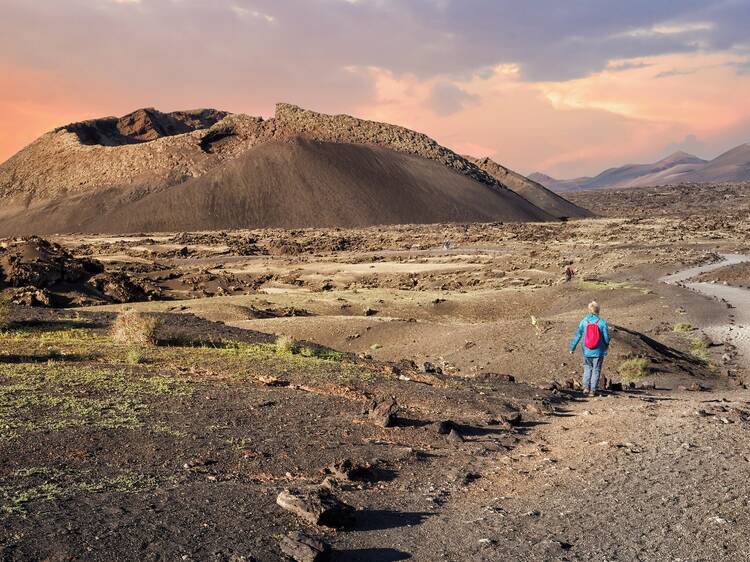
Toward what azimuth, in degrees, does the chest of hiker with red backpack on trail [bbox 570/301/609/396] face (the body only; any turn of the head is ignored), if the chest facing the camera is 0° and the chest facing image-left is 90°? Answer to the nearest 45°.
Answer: approximately 180°

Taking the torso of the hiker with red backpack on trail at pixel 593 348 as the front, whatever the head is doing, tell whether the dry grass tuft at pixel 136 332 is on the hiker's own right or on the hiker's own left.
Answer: on the hiker's own left

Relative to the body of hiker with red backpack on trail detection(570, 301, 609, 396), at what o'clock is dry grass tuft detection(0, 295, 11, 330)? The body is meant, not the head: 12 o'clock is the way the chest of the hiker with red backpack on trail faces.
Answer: The dry grass tuft is roughly at 9 o'clock from the hiker with red backpack on trail.

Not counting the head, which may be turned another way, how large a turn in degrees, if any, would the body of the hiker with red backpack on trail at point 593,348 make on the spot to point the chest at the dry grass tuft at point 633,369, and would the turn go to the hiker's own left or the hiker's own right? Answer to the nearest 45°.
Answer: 0° — they already face it
